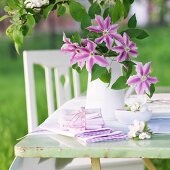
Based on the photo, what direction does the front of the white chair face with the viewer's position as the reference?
facing the viewer and to the right of the viewer
